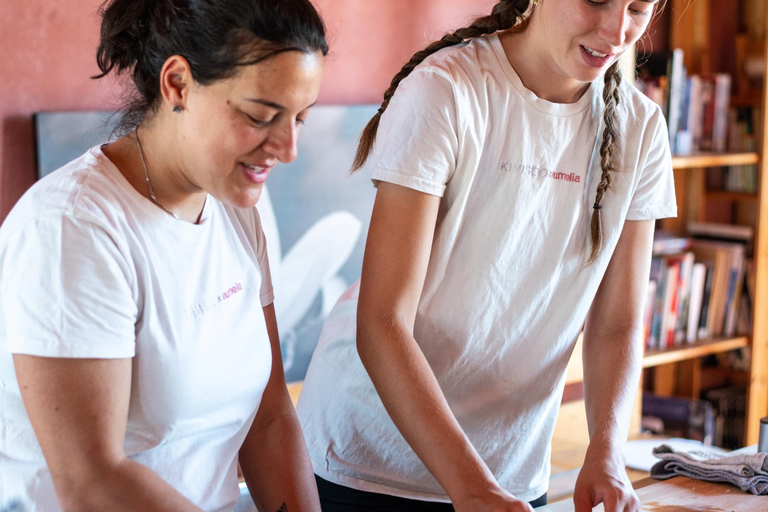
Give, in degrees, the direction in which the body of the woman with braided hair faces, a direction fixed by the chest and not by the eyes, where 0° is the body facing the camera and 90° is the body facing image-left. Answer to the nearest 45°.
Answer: approximately 315°

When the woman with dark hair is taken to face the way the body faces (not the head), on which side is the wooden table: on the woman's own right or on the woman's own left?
on the woman's own left

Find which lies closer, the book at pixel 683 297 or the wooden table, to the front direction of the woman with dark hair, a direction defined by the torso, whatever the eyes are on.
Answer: the wooden table

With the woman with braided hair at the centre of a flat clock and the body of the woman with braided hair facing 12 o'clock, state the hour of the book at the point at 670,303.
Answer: The book is roughly at 8 o'clock from the woman with braided hair.

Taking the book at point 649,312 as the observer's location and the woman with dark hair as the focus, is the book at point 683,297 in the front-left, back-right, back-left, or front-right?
back-left

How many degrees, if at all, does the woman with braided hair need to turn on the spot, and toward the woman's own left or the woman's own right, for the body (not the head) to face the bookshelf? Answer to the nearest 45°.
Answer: approximately 135° to the woman's own left

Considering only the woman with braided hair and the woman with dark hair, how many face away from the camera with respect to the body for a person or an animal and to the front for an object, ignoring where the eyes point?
0

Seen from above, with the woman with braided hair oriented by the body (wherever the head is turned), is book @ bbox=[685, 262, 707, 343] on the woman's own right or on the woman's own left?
on the woman's own left

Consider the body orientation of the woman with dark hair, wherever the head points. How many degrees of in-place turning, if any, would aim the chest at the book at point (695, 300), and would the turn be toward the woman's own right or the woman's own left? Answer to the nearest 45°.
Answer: approximately 90° to the woman's own left

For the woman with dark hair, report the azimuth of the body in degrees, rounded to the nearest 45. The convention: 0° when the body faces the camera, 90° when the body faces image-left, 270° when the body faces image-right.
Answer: approximately 315°

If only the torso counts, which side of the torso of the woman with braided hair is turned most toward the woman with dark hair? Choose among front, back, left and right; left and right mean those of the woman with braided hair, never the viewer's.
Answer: right

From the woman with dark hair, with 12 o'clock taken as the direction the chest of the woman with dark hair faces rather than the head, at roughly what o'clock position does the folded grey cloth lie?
The folded grey cloth is roughly at 10 o'clock from the woman with dark hair.
